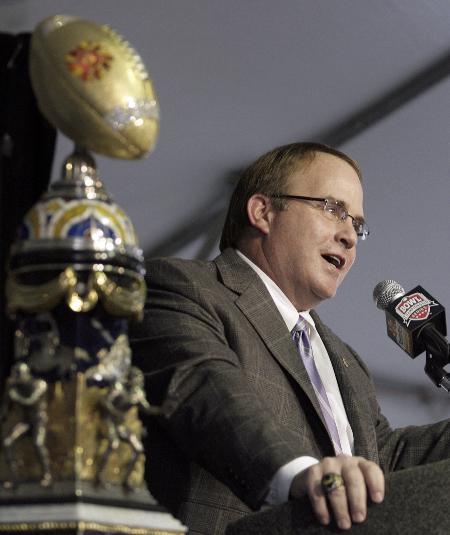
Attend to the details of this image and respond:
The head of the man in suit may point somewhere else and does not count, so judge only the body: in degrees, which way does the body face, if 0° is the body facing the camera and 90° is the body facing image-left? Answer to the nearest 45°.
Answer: approximately 315°
